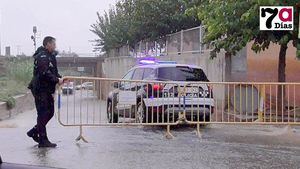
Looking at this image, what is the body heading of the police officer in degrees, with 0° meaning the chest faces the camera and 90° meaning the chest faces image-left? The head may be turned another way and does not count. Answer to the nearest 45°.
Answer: approximately 270°

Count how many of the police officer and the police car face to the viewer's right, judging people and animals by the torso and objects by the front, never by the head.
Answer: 1

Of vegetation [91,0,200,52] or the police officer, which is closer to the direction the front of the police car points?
the vegetation

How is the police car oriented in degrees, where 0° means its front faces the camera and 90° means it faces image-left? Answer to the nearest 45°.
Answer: approximately 135°

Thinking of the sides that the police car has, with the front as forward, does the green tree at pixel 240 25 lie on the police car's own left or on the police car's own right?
on the police car's own right

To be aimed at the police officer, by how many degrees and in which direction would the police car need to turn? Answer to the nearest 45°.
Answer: approximately 90° to its left

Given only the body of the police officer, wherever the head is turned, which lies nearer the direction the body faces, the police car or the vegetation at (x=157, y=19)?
the police car
